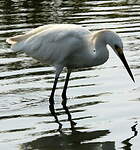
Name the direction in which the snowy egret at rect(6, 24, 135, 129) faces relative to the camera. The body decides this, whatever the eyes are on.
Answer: to the viewer's right
